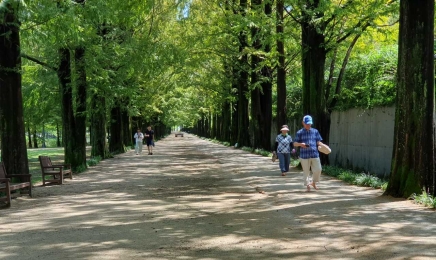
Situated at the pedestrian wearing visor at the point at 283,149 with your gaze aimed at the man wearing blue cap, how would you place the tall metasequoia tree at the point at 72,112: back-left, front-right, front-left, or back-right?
back-right

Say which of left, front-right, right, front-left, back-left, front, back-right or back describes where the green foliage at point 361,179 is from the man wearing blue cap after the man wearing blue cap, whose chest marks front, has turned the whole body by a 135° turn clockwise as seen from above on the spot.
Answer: right

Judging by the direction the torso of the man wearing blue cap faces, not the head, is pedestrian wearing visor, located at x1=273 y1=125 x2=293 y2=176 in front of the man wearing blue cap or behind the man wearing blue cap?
behind

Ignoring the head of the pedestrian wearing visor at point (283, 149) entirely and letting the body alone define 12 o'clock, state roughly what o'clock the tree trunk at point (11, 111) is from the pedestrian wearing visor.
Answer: The tree trunk is roughly at 2 o'clock from the pedestrian wearing visor.

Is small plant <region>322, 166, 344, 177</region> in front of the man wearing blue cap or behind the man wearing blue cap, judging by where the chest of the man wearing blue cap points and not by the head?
behind

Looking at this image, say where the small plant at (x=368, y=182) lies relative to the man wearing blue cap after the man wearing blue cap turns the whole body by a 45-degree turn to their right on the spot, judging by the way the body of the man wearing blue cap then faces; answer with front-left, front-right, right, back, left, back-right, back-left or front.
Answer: back

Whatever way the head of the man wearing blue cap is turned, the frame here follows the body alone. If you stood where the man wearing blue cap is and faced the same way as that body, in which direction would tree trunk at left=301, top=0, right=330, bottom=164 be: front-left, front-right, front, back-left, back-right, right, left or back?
back

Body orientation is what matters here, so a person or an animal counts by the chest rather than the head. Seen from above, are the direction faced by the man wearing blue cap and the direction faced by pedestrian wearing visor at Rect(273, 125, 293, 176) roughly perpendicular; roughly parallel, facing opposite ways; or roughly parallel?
roughly parallel

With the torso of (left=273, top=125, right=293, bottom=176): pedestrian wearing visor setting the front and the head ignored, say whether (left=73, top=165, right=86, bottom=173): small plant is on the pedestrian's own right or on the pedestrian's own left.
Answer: on the pedestrian's own right

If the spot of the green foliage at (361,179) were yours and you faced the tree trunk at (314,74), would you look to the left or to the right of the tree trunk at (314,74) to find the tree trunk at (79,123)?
left

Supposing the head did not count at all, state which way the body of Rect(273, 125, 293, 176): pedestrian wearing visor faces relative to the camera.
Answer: toward the camera

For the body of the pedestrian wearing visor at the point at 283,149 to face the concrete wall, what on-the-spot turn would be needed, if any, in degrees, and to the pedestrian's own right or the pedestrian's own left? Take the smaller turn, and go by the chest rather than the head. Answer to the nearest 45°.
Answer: approximately 135° to the pedestrian's own left

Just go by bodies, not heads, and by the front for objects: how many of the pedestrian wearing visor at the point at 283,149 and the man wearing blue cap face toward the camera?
2

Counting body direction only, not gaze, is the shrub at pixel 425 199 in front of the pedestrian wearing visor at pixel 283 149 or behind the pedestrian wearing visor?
in front

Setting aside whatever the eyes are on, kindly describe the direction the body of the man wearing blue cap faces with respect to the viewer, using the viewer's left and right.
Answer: facing the viewer
